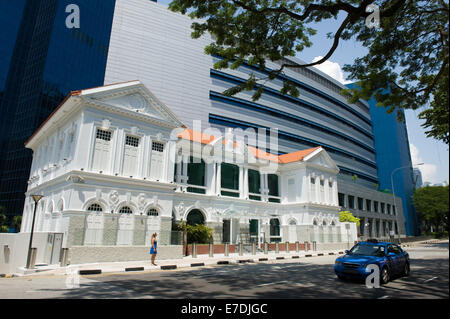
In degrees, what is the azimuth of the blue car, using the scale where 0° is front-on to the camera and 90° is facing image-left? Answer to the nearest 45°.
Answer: approximately 45°

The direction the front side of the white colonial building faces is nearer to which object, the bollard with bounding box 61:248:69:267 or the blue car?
the blue car

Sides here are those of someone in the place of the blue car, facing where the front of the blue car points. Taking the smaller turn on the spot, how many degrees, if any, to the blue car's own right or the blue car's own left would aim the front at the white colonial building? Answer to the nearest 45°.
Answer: approximately 45° to the blue car's own right

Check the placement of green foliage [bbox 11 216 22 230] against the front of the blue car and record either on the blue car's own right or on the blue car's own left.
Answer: on the blue car's own right

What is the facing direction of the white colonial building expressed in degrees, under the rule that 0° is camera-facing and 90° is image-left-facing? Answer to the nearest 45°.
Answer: approximately 315°

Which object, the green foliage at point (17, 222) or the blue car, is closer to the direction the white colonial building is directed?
the blue car

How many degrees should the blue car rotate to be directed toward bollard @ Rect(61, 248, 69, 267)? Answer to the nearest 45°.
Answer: approximately 45° to its right
